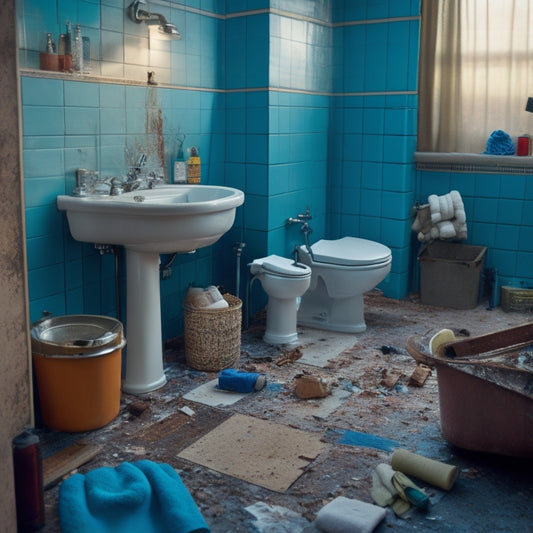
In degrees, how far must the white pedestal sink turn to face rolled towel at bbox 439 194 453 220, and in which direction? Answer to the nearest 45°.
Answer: approximately 90° to its left

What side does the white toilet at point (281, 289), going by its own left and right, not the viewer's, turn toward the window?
left

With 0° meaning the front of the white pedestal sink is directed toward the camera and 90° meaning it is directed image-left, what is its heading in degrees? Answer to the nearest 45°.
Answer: approximately 315°

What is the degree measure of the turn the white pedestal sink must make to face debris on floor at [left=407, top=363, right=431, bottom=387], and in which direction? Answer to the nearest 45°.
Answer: approximately 45° to its left

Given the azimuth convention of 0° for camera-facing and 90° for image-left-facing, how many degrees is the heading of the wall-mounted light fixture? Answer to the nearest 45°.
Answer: approximately 315°

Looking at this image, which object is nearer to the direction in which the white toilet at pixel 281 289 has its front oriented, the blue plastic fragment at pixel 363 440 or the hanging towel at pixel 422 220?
the blue plastic fragment

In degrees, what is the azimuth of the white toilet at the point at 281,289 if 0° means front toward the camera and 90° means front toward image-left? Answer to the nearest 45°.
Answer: approximately 315°
